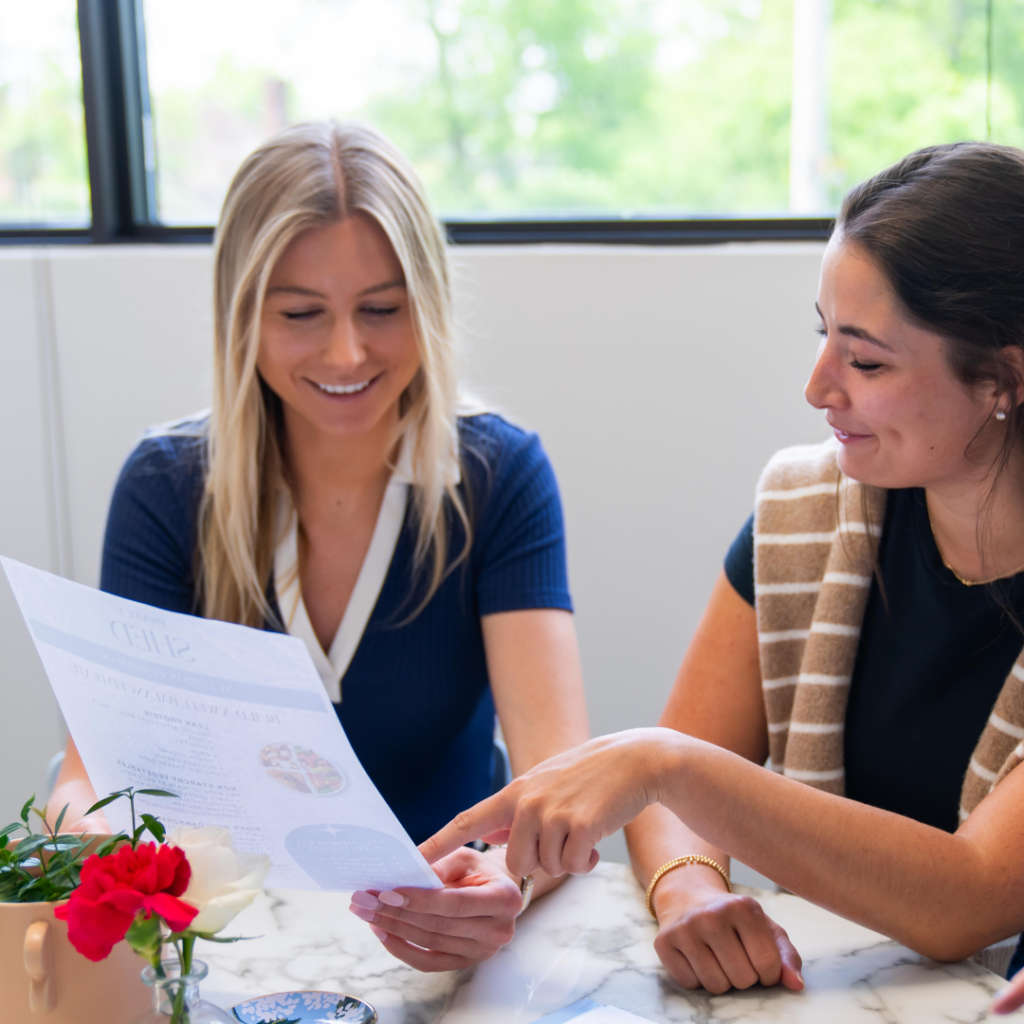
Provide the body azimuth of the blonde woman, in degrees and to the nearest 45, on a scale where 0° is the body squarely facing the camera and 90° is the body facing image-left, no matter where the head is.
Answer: approximately 0°

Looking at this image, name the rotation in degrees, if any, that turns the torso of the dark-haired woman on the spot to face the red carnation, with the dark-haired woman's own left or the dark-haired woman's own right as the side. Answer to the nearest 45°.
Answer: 0° — they already face it

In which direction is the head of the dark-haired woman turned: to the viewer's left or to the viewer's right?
to the viewer's left
